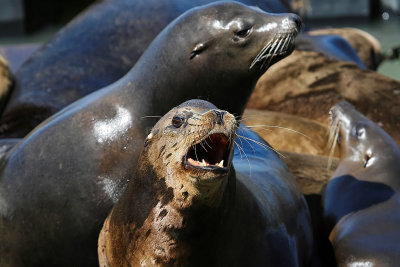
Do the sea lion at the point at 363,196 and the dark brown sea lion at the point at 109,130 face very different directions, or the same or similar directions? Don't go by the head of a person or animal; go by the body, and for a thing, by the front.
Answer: very different directions

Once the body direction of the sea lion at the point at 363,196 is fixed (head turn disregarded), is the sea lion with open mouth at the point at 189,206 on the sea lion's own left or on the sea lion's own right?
on the sea lion's own left

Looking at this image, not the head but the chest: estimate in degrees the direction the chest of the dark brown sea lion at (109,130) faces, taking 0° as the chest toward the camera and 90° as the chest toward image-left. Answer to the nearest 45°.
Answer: approximately 270°

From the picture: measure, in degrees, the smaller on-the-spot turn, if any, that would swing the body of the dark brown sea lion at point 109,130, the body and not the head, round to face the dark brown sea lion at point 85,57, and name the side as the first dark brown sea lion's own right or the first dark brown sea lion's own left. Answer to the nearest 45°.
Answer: approximately 90° to the first dark brown sea lion's own left

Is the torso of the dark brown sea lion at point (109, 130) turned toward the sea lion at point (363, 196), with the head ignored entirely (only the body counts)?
yes

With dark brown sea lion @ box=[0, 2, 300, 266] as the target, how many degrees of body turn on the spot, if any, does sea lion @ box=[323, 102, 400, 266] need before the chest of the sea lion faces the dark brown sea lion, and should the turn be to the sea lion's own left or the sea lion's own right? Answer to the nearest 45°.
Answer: approximately 45° to the sea lion's own left

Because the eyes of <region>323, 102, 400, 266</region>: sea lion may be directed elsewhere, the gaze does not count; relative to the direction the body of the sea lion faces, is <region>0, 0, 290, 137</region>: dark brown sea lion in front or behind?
in front

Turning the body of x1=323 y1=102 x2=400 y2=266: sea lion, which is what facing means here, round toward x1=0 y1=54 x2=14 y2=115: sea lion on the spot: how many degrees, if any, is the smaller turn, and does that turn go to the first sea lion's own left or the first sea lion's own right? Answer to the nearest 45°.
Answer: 0° — it already faces it

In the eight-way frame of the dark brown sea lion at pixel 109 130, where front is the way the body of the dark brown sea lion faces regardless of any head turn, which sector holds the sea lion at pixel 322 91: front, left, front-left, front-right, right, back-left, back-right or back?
front-left

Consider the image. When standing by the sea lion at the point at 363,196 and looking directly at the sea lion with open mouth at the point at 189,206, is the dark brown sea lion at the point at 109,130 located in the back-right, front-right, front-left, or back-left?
front-right

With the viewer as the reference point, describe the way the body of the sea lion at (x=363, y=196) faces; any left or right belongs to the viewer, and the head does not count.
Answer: facing to the left of the viewer

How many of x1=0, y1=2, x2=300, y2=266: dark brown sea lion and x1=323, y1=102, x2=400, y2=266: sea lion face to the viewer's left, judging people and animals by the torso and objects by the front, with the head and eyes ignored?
1

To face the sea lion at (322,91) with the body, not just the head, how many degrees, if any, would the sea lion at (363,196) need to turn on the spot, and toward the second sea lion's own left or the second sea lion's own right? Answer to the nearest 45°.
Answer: approximately 90° to the second sea lion's own right
